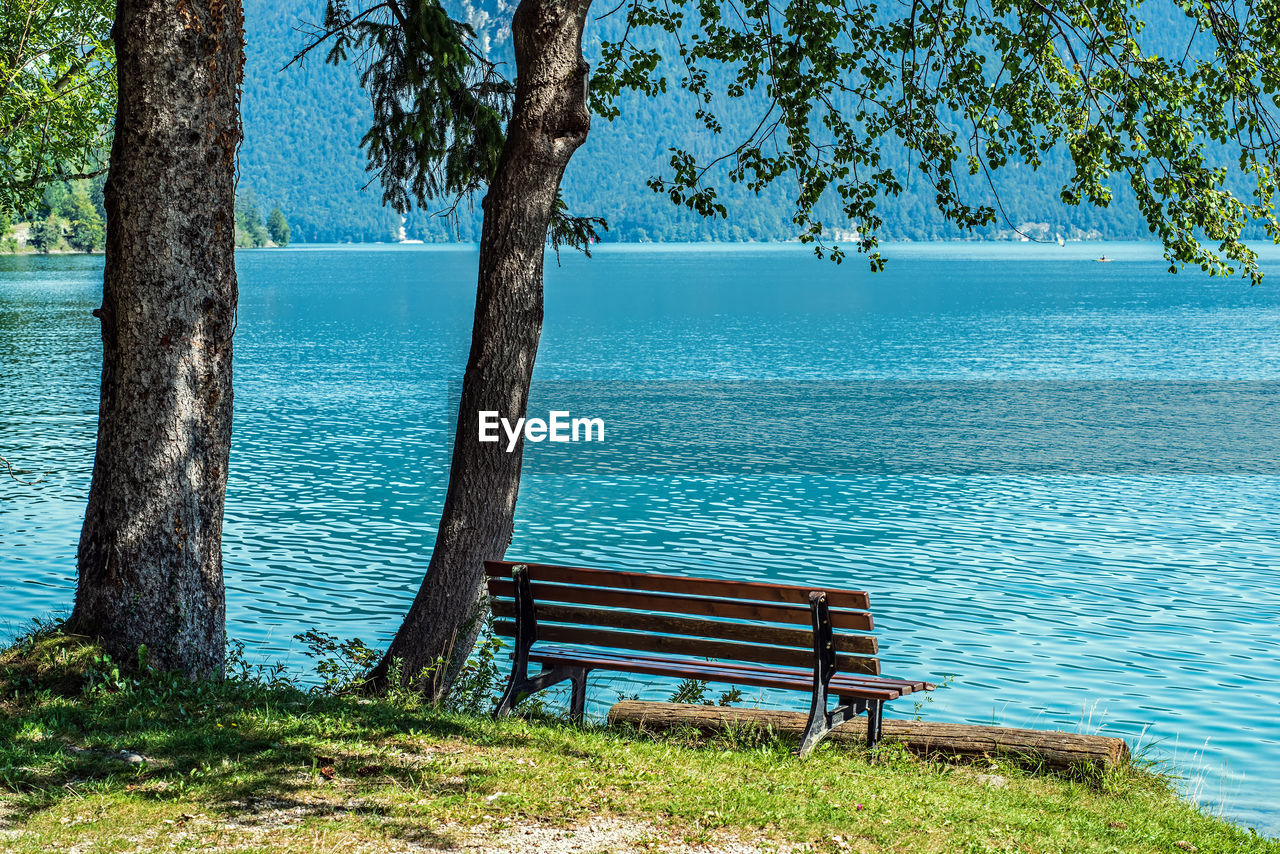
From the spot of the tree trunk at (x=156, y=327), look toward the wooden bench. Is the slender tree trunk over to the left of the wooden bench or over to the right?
left

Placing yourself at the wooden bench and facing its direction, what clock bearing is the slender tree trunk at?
The slender tree trunk is roughly at 9 o'clock from the wooden bench.

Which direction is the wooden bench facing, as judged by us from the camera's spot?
facing away from the viewer and to the right of the viewer

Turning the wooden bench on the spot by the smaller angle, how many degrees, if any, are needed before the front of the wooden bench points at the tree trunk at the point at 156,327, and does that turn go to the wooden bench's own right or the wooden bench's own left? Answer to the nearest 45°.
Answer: approximately 135° to the wooden bench's own left

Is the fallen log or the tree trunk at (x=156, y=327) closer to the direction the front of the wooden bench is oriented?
the fallen log

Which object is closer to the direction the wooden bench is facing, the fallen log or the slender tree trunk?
the fallen log
